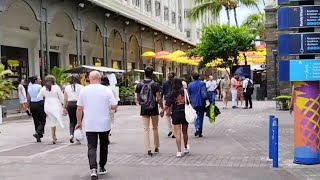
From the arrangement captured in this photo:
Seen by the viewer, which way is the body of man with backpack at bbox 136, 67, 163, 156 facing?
away from the camera

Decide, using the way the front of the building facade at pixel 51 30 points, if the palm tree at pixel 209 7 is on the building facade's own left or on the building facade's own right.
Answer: on the building facade's own left

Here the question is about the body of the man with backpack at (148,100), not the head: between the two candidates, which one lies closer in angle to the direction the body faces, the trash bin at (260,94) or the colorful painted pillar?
the trash bin

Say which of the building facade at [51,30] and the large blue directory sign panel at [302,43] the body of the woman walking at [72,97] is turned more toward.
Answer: the building facade

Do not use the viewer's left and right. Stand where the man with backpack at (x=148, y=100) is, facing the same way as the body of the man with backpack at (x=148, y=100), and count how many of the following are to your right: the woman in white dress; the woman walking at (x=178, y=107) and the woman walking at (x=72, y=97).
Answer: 1

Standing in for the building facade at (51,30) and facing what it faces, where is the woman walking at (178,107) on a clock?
The woman walking is roughly at 1 o'clock from the building facade.

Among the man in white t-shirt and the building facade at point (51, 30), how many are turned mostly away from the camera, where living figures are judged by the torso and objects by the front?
1

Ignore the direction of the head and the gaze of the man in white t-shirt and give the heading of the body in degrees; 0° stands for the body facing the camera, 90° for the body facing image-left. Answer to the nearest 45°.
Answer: approximately 180°
